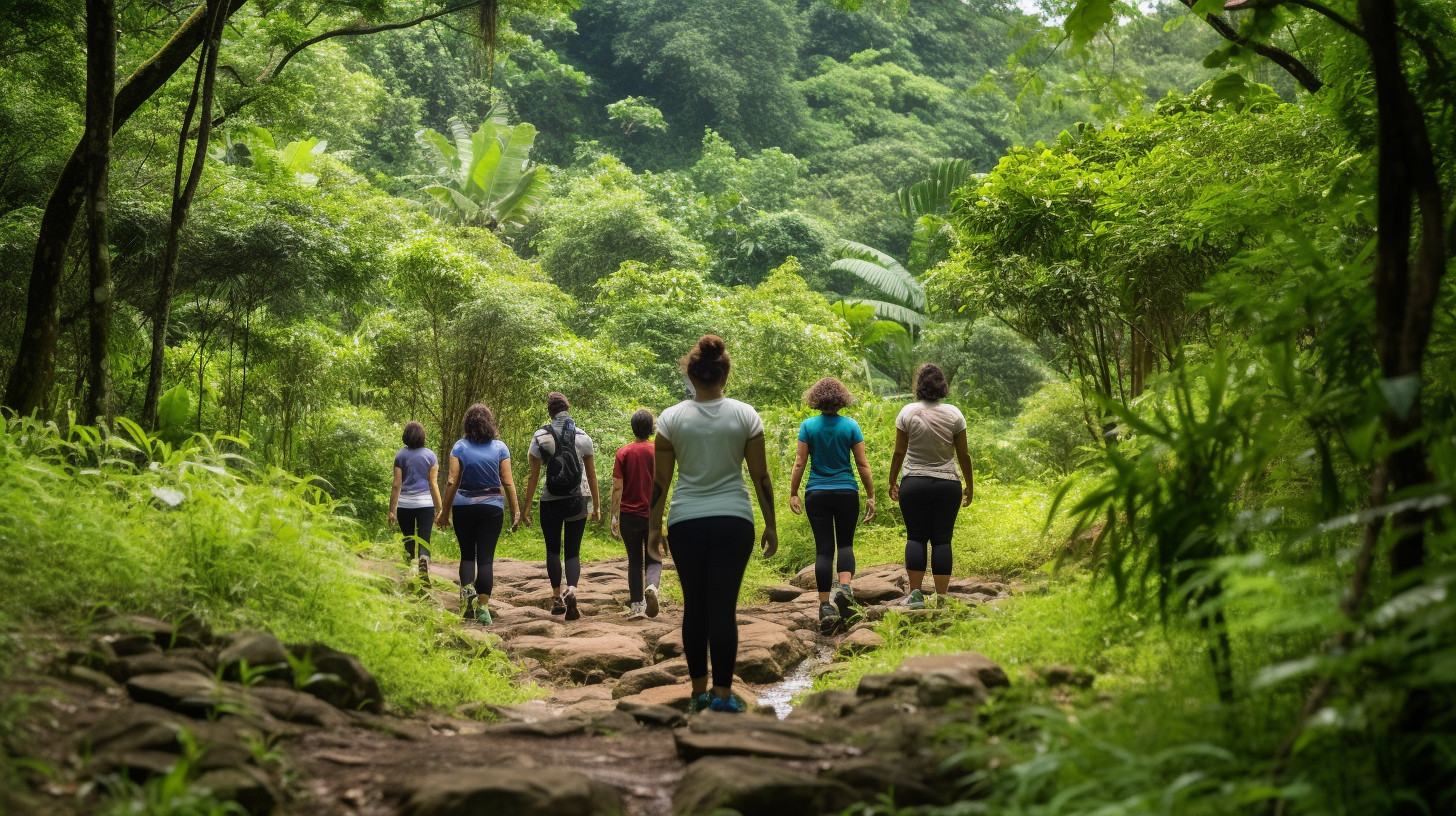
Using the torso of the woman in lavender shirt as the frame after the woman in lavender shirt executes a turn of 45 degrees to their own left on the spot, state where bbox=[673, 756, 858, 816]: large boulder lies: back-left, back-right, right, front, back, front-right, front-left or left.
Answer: back-left

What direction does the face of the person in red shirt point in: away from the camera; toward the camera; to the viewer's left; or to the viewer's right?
away from the camera

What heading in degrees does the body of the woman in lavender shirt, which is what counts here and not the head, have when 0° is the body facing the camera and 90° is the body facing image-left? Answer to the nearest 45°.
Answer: approximately 180°

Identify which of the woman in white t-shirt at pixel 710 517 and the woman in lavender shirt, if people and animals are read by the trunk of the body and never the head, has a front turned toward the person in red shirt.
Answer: the woman in white t-shirt

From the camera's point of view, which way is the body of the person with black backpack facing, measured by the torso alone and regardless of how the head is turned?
away from the camera

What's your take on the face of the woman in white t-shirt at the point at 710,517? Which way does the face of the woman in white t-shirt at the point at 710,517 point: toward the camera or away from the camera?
away from the camera

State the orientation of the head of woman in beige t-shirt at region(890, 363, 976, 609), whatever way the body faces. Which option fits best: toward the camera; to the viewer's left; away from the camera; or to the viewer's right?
away from the camera

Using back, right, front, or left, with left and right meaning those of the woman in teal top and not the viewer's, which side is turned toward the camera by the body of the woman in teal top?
back

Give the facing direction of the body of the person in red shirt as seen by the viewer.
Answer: away from the camera

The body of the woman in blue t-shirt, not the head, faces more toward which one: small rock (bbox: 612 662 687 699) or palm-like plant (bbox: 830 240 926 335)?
the palm-like plant

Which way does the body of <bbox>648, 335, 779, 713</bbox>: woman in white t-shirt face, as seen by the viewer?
away from the camera
